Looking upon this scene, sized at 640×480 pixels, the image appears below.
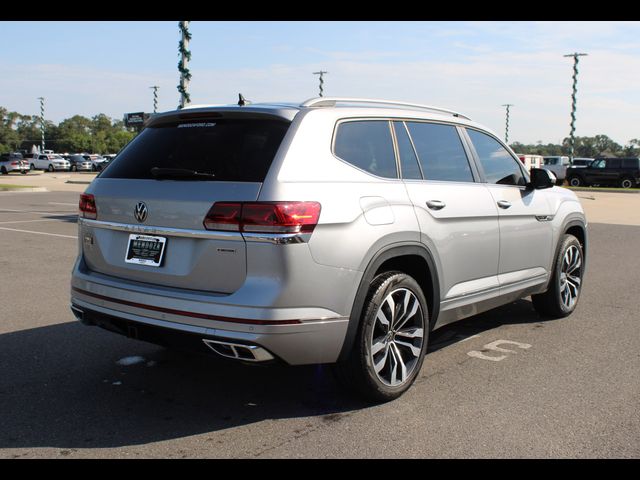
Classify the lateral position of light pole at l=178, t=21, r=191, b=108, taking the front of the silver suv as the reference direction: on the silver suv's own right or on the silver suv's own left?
on the silver suv's own left

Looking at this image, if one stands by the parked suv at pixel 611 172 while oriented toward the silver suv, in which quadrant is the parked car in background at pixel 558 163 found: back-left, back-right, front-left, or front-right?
back-right

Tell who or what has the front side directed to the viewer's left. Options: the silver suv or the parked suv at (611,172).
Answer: the parked suv

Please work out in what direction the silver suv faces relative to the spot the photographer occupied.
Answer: facing away from the viewer and to the right of the viewer

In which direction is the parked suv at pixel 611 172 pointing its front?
to the viewer's left

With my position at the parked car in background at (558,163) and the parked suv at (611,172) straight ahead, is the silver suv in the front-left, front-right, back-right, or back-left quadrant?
front-right

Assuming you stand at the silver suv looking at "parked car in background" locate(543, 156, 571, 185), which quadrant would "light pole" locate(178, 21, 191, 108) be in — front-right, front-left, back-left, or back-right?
front-left

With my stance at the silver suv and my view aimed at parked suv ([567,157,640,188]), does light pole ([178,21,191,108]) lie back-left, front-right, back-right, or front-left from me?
front-left
